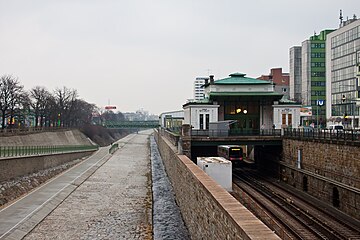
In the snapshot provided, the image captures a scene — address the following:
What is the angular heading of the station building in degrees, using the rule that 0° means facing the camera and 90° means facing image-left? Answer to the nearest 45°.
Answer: approximately 0°

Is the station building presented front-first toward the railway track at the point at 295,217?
yes

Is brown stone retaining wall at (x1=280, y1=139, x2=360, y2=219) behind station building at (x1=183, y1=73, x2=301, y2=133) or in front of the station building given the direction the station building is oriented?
in front

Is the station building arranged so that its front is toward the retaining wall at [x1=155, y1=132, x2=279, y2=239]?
yes

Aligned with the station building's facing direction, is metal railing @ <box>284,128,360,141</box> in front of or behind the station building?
in front
